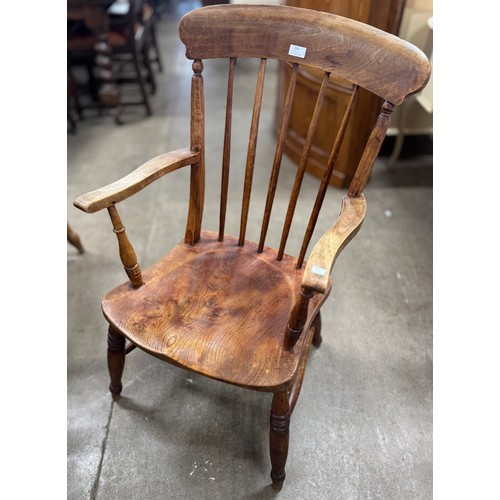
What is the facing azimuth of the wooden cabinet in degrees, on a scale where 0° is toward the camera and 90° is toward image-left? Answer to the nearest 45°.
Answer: approximately 45°

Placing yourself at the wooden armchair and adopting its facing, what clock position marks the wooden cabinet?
The wooden cabinet is roughly at 5 o'clock from the wooden armchair.

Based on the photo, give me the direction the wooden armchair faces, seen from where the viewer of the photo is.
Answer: facing the viewer and to the left of the viewer

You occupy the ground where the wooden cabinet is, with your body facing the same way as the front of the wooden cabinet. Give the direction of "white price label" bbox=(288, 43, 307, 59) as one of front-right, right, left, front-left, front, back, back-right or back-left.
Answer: front-left

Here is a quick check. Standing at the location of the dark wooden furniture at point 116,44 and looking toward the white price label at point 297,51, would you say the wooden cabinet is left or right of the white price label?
left

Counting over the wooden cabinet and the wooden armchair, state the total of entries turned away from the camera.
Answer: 0
